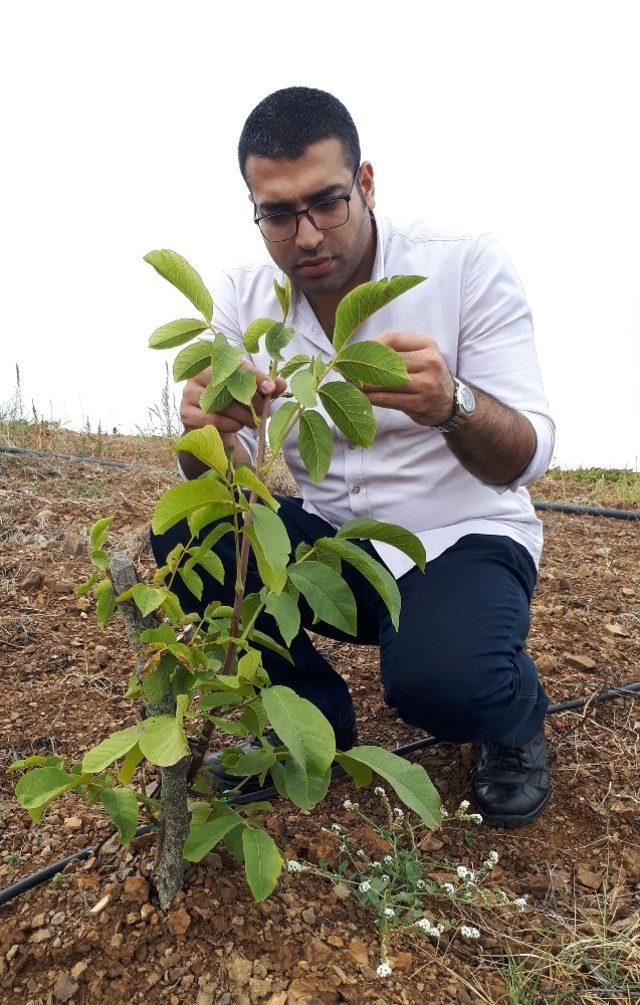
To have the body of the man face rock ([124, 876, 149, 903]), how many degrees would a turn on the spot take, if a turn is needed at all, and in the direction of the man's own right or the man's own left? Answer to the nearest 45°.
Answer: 0° — they already face it

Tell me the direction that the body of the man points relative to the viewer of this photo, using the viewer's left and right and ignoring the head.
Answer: facing the viewer and to the left of the viewer

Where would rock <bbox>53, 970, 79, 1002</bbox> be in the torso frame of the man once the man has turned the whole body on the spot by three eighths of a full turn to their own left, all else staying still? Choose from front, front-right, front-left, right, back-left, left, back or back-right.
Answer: back-right

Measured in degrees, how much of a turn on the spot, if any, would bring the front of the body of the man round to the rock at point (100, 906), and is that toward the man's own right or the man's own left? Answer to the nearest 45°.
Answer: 0° — they already face it

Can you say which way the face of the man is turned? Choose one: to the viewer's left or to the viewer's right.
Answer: to the viewer's left

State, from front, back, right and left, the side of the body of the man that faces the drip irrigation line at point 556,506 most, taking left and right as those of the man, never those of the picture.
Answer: back

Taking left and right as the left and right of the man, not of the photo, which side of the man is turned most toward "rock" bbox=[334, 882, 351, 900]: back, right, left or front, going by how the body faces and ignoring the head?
front
